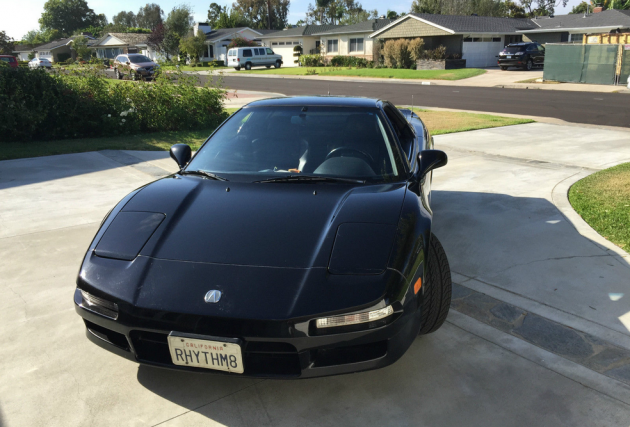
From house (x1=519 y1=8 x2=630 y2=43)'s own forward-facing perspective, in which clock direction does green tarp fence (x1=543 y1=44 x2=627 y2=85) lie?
The green tarp fence is roughly at 12 o'clock from the house.

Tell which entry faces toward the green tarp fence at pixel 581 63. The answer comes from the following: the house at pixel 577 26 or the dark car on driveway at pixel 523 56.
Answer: the house

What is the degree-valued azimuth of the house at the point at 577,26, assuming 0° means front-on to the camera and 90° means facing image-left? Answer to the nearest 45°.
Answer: approximately 0°

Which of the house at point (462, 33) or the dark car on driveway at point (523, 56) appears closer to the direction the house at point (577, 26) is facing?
the dark car on driveway

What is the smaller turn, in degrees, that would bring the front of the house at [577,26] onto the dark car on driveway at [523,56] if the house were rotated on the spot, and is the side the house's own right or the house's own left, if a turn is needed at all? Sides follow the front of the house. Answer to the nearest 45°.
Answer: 0° — it already faces it

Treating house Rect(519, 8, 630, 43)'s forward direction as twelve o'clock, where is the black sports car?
The black sports car is roughly at 12 o'clock from the house.

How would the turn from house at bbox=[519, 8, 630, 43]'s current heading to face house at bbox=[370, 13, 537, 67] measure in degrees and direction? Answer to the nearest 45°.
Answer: approximately 45° to its right
